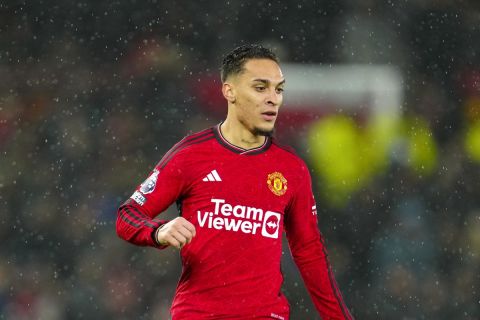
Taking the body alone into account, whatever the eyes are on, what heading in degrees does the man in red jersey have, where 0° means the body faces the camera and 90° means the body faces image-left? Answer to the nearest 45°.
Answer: approximately 315°

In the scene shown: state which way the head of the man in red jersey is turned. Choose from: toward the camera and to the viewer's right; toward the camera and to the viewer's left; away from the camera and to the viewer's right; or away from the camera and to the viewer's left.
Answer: toward the camera and to the viewer's right
